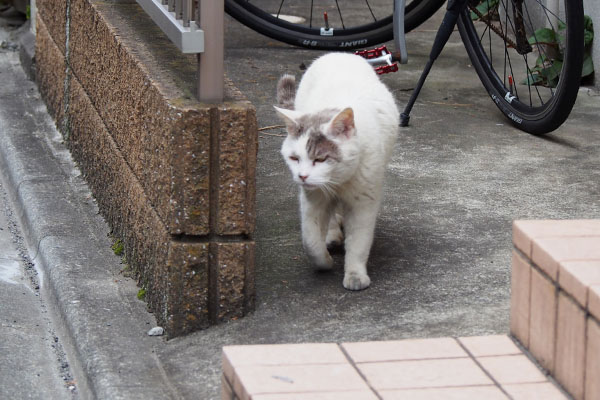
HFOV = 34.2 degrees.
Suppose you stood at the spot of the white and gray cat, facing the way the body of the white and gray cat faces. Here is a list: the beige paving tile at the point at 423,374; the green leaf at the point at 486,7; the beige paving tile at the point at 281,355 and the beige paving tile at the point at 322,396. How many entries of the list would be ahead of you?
3

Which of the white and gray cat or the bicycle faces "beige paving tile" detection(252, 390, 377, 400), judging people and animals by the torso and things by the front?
the white and gray cat

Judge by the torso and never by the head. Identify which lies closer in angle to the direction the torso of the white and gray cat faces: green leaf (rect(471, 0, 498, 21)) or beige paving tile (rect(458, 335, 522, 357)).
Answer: the beige paving tile

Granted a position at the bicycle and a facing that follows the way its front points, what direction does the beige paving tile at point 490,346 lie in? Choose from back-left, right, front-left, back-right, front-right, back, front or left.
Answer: back-left

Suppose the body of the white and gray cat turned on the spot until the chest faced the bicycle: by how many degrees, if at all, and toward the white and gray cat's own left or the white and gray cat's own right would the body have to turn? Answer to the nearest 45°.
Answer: approximately 180°

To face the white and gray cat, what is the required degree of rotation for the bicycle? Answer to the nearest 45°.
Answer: approximately 135° to its left

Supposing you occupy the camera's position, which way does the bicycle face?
facing away from the viewer and to the left of the viewer

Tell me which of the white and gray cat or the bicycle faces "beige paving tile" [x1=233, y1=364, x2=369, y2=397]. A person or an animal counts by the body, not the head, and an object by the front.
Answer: the white and gray cat

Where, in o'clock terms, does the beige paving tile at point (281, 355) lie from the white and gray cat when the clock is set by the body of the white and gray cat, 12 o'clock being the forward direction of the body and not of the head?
The beige paving tile is roughly at 12 o'clock from the white and gray cat.

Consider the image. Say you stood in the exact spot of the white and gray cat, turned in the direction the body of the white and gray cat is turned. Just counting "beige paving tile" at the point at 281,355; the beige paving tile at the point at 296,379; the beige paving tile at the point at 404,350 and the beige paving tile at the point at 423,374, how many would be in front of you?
4

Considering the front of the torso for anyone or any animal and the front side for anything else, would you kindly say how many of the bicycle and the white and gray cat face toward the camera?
1
